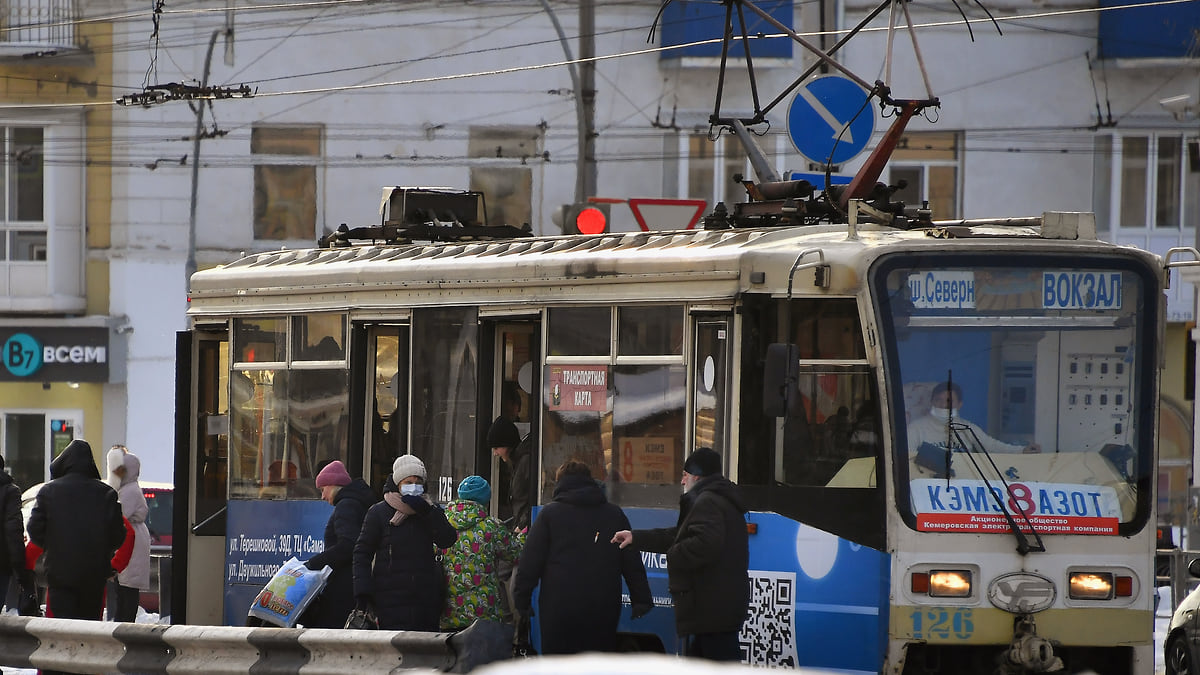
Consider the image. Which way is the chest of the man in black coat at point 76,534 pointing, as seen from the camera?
away from the camera

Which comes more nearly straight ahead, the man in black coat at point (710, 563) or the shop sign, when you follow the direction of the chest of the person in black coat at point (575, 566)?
the shop sign

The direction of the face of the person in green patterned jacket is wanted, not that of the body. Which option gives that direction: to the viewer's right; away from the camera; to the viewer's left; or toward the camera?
away from the camera

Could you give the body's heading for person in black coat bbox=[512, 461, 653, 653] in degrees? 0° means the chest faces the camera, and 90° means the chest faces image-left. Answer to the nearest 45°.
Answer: approximately 180°

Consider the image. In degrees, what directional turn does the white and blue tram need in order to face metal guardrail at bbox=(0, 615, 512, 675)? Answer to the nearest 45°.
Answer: approximately 45° to its right

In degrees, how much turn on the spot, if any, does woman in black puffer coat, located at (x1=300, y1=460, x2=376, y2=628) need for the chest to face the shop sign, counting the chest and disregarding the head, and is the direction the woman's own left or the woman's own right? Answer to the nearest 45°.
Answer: approximately 90° to the woman's own right

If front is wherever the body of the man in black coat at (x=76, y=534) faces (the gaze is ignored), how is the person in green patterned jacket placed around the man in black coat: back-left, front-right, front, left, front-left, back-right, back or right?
back-right

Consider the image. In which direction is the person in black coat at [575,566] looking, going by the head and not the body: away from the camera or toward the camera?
away from the camera

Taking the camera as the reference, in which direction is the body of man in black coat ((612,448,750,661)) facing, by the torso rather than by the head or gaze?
to the viewer's left
